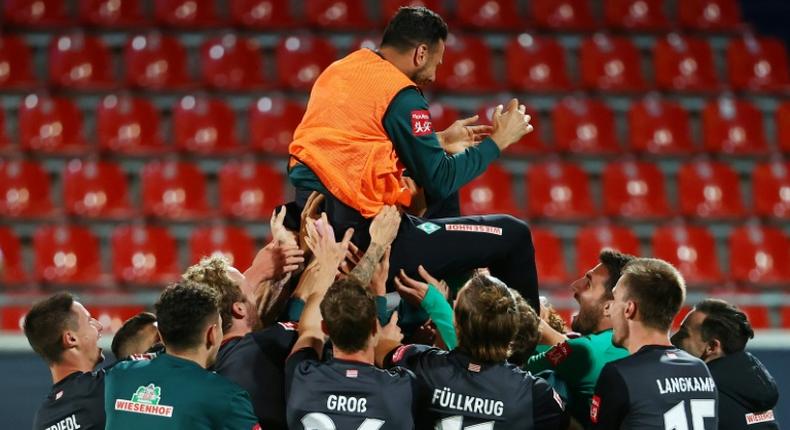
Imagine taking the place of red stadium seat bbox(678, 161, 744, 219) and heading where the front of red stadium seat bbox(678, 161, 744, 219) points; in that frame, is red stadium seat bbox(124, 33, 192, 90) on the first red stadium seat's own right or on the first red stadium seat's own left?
on the first red stadium seat's own right

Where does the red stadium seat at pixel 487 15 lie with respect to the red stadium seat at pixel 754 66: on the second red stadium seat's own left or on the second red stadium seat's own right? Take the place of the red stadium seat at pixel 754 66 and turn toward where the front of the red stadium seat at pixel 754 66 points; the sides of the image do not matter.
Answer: on the second red stadium seat's own right

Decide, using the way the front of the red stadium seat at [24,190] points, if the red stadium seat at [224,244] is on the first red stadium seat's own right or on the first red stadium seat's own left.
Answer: on the first red stadium seat's own left

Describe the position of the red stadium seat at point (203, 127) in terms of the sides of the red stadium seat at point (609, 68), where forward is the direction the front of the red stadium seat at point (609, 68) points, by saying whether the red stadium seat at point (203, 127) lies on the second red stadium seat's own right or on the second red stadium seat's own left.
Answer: on the second red stadium seat's own right

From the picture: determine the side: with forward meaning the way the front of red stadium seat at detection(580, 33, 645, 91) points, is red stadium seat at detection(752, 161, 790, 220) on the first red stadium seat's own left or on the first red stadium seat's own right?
on the first red stadium seat's own left

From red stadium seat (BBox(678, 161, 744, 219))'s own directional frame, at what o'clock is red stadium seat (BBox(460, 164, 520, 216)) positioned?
red stadium seat (BBox(460, 164, 520, 216)) is roughly at 2 o'clock from red stadium seat (BBox(678, 161, 744, 219)).

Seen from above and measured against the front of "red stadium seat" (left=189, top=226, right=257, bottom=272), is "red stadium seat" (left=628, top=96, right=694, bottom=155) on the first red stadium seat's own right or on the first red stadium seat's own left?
on the first red stadium seat's own left
